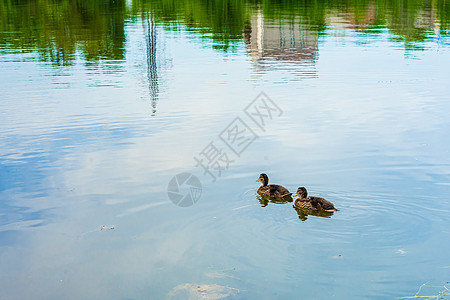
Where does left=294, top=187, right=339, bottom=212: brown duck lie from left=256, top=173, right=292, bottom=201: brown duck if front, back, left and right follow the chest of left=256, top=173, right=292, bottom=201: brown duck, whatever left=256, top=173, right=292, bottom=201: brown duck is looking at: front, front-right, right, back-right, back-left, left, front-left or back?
back-left

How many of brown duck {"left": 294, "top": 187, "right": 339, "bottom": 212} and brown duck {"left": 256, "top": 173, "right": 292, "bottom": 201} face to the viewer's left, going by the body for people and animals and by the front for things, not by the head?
2

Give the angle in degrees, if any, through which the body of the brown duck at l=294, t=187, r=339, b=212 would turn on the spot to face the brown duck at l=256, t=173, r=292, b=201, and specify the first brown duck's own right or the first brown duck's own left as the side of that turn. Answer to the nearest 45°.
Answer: approximately 45° to the first brown duck's own right

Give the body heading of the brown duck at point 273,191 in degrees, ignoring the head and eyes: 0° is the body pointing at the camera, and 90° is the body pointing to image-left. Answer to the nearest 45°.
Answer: approximately 90°

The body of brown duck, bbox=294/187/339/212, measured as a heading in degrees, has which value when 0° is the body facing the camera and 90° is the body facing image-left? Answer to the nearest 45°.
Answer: approximately 90°
